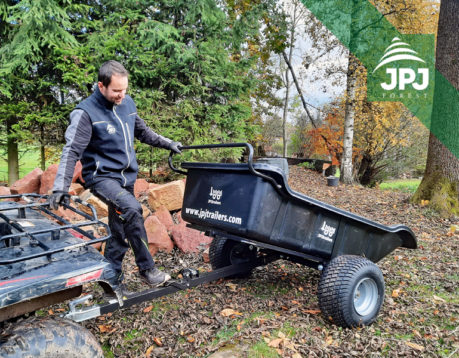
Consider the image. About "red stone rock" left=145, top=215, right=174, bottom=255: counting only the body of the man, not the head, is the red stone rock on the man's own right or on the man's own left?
on the man's own left

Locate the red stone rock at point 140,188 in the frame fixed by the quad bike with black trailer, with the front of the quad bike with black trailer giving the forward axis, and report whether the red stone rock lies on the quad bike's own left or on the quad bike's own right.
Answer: on the quad bike's own right

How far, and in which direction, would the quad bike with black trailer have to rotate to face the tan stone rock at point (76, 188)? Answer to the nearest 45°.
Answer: approximately 90° to its right

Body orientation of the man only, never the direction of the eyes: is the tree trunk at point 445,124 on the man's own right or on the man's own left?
on the man's own left

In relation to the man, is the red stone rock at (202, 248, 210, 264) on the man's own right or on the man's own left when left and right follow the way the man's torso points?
on the man's own left

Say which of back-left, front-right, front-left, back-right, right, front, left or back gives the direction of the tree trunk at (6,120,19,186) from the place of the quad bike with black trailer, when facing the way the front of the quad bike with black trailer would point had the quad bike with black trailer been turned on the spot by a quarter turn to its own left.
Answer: back

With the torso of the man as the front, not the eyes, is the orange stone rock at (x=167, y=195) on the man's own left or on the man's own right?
on the man's own left

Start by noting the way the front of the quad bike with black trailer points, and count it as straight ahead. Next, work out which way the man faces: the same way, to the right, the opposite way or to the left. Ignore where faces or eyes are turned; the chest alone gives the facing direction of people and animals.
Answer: to the left

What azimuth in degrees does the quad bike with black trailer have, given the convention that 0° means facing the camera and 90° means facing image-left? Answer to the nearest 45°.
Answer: approximately 45°

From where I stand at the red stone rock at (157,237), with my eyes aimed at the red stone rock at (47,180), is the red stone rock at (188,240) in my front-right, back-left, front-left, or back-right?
back-right
